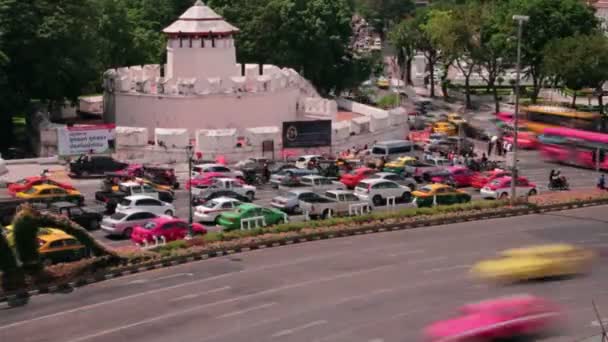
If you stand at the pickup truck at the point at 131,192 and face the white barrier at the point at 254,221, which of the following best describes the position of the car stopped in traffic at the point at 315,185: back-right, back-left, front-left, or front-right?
front-left

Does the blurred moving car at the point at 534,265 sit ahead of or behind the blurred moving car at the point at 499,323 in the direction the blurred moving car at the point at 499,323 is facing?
behind

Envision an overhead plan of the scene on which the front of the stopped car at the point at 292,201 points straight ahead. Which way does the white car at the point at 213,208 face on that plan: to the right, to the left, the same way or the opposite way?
the same way

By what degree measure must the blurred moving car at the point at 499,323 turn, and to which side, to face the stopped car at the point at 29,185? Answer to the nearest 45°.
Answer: approximately 90° to its right

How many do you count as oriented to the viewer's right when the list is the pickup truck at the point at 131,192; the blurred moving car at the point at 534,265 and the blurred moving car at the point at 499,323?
1

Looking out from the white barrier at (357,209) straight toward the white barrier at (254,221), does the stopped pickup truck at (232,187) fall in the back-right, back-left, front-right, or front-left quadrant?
front-right

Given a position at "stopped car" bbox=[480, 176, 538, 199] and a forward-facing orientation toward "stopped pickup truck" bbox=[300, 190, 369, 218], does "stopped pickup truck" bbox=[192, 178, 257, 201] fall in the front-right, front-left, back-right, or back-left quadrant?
front-right

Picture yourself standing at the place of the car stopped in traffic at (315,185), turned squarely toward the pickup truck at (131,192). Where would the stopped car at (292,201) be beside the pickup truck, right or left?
left

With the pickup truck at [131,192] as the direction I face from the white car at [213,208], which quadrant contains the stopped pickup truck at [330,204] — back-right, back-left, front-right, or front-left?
back-right
